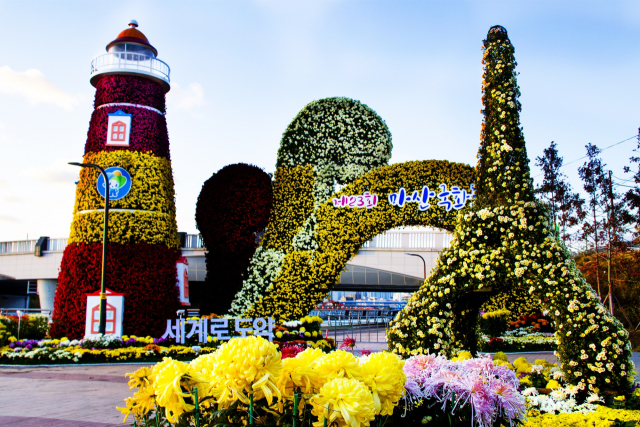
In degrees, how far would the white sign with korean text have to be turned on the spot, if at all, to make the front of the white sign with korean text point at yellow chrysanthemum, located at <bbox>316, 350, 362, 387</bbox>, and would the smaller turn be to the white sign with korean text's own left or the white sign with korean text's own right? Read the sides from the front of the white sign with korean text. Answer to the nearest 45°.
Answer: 0° — it already faces it

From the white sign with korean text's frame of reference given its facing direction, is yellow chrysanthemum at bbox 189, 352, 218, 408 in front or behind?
in front

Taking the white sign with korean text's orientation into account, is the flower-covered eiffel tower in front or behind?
in front

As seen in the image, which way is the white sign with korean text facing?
toward the camera

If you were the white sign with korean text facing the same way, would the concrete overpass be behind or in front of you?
behind

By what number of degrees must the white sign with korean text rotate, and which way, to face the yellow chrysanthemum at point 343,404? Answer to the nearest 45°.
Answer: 0° — it already faces it

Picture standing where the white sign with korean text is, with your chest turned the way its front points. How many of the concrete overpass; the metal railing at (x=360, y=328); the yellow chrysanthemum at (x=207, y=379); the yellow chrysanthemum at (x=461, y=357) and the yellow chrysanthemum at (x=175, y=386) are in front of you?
3

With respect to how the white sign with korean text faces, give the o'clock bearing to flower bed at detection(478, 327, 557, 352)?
The flower bed is roughly at 9 o'clock from the white sign with korean text.

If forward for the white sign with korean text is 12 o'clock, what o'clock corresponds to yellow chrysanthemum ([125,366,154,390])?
The yellow chrysanthemum is roughly at 12 o'clock from the white sign with korean text.

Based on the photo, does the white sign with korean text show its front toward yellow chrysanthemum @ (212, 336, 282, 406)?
yes

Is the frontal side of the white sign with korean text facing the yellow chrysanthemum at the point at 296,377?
yes

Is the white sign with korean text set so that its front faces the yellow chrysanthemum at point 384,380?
yes

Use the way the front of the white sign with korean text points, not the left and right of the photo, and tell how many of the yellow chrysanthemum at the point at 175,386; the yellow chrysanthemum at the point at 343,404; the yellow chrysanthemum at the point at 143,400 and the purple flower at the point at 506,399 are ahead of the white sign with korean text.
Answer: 4

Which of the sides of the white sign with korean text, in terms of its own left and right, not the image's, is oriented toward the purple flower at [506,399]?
front

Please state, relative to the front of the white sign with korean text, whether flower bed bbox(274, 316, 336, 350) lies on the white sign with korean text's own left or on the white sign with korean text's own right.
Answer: on the white sign with korean text's own left

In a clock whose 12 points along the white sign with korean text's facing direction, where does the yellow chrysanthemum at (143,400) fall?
The yellow chrysanthemum is roughly at 12 o'clock from the white sign with korean text.

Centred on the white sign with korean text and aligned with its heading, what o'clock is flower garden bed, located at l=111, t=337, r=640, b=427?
The flower garden bed is roughly at 12 o'clock from the white sign with korean text.
